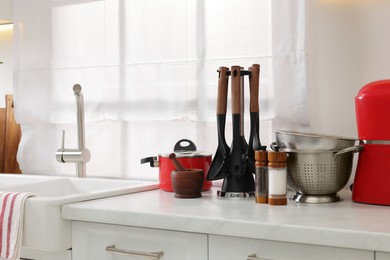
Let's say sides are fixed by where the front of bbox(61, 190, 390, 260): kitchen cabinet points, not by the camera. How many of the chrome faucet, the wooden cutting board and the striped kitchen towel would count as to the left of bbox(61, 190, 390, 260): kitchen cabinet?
0

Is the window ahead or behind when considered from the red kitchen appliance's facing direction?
behind

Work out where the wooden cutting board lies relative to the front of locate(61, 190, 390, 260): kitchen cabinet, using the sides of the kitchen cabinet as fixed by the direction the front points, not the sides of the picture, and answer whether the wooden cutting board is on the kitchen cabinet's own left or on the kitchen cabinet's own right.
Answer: on the kitchen cabinet's own right

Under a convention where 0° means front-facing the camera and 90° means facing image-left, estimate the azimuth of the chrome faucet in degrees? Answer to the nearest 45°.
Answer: approximately 0°

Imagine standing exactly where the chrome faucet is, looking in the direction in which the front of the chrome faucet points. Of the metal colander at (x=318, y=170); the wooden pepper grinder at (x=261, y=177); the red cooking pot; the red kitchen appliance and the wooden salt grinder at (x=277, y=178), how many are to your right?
0

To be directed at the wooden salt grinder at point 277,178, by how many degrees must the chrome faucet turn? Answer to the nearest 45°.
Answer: approximately 45° to its left

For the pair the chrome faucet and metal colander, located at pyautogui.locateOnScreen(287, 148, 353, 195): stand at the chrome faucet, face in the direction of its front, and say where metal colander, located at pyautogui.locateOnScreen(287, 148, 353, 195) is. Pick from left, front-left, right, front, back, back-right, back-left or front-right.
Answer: front-left

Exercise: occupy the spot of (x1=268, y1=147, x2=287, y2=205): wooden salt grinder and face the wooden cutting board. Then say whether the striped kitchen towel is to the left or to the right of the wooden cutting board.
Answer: left

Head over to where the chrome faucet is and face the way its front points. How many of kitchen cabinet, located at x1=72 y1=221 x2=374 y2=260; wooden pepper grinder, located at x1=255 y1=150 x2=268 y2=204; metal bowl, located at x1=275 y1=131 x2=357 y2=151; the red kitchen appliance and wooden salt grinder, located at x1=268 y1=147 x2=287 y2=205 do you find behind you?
0

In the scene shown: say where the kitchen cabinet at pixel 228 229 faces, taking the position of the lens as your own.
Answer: facing the viewer and to the left of the viewer
